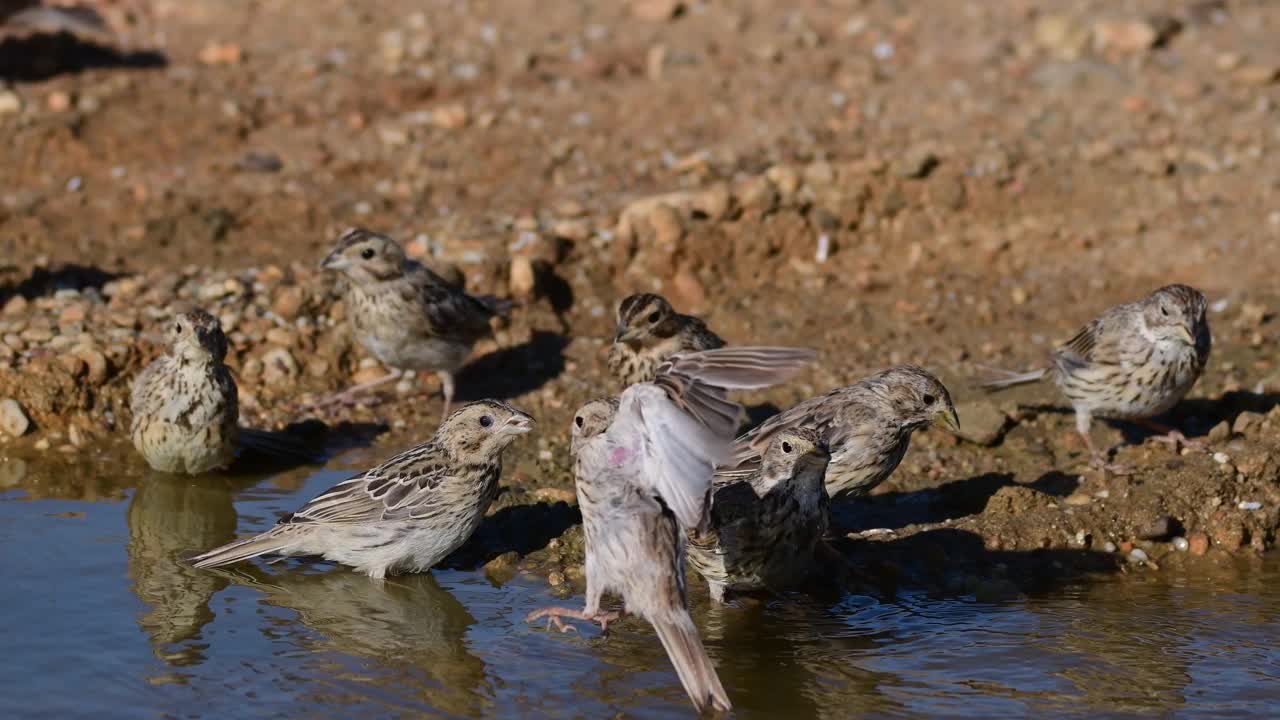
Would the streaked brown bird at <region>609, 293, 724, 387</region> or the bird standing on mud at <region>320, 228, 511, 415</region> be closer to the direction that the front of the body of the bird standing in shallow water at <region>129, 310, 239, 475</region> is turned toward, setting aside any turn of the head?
the streaked brown bird

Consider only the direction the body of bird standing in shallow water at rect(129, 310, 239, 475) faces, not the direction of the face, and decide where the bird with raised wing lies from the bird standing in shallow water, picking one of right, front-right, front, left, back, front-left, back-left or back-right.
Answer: front-left

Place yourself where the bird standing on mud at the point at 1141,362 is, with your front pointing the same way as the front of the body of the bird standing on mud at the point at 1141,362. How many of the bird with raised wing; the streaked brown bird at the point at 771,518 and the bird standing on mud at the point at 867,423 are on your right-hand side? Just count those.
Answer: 3

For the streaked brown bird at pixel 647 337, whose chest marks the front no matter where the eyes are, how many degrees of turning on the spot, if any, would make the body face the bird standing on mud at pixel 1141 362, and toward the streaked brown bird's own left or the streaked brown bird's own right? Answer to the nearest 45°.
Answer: approximately 135° to the streaked brown bird's own left

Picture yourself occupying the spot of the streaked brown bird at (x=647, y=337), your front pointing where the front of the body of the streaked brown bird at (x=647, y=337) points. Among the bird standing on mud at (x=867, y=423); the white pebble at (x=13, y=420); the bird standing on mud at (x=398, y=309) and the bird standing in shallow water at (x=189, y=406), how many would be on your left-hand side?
1

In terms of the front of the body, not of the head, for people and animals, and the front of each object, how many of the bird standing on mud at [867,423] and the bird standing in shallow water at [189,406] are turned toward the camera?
1

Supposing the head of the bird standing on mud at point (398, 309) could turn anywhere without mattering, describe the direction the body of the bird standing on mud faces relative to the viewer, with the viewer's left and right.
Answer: facing the viewer and to the left of the viewer

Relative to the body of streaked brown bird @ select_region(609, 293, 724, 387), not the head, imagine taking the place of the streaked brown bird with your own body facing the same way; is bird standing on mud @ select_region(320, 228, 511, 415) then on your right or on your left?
on your right

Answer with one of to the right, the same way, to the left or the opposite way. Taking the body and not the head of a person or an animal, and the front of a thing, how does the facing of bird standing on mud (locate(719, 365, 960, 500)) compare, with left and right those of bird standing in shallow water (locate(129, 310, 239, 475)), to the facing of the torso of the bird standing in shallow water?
to the left

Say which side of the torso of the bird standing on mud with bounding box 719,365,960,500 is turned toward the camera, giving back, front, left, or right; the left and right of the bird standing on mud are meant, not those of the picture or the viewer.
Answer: right

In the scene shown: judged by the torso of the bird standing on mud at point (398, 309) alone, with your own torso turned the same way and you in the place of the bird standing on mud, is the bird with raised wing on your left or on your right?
on your left

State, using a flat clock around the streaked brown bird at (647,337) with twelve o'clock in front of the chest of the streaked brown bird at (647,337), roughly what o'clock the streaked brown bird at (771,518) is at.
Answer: the streaked brown bird at (771,518) is roughly at 10 o'clock from the streaked brown bird at (647,337).

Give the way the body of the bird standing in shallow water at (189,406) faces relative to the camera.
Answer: toward the camera

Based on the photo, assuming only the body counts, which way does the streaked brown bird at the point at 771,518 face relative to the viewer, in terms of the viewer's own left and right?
facing the viewer and to the right of the viewer

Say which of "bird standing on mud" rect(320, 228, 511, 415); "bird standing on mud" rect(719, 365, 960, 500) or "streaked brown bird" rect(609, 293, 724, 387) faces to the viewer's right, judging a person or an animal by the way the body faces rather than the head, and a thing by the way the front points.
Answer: "bird standing on mud" rect(719, 365, 960, 500)

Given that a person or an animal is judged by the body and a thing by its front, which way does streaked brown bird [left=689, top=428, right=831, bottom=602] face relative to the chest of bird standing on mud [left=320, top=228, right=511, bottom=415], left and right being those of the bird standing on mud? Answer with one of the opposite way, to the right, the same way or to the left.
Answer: to the left

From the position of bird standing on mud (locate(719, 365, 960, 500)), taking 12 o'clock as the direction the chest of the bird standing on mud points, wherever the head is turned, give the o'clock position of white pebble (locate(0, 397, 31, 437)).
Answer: The white pebble is roughly at 6 o'clock from the bird standing on mud.

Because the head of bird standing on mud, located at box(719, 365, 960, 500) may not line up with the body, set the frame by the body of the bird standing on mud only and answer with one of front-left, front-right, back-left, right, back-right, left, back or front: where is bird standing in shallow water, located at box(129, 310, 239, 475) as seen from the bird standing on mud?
back
